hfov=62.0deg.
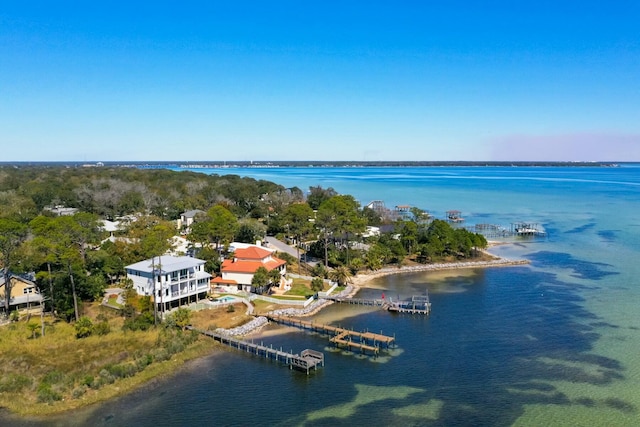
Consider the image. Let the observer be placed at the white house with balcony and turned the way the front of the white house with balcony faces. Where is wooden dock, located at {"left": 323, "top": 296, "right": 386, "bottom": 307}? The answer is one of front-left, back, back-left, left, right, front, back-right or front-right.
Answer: front-left

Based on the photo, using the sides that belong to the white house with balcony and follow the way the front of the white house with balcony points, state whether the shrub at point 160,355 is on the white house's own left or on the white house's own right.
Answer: on the white house's own right

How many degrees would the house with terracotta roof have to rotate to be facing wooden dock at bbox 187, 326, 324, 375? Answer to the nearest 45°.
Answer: approximately 45° to its right

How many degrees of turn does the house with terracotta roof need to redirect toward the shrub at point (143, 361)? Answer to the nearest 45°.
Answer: approximately 45° to its right

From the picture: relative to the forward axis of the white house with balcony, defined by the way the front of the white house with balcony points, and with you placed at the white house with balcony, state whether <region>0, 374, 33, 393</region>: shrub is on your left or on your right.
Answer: on your right

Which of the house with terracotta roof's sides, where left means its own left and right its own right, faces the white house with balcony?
right

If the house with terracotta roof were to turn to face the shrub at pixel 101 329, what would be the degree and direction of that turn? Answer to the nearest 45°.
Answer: approximately 90° to its right

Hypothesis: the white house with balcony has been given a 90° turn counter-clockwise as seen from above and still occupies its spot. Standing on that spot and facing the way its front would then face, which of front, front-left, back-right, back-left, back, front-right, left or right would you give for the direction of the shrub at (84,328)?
back

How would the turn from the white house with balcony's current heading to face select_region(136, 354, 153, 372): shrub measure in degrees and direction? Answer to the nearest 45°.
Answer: approximately 45° to its right

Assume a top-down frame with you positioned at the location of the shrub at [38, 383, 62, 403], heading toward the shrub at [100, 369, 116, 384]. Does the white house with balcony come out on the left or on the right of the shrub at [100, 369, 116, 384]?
left

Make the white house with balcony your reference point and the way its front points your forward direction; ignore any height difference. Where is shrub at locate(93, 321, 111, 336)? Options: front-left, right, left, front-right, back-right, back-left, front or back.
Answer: right
